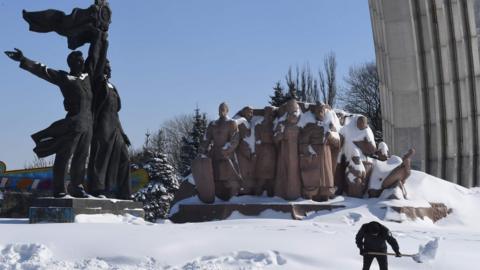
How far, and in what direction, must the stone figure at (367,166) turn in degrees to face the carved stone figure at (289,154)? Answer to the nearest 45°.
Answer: approximately 90° to its right

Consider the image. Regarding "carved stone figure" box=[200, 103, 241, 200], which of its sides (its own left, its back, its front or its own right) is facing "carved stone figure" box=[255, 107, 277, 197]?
left

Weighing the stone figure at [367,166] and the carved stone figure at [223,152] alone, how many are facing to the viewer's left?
0

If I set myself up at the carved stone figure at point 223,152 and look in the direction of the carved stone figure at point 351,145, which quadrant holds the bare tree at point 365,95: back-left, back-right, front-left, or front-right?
front-left

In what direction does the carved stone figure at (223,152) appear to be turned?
toward the camera

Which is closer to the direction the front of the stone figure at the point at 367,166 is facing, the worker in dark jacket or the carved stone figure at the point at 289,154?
the worker in dark jacket

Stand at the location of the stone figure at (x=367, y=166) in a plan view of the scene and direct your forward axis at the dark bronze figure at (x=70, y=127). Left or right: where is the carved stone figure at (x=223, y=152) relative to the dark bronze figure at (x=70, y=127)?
right

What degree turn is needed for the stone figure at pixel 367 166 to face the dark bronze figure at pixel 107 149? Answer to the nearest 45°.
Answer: approximately 90° to its right

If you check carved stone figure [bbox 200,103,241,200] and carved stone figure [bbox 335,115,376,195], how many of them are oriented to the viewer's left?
0

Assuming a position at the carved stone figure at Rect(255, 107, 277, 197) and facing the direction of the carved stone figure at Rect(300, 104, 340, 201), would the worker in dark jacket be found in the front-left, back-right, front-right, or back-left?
front-right
